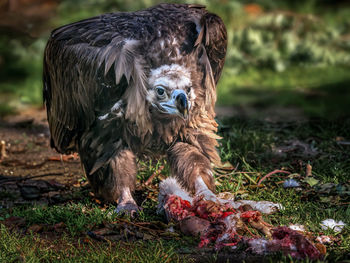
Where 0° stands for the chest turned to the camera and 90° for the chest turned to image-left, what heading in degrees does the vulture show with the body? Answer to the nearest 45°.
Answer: approximately 315°

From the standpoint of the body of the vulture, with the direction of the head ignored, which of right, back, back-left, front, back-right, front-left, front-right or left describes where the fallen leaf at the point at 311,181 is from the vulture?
front-left

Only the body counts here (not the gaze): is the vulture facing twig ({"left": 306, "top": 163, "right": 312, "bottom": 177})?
no
